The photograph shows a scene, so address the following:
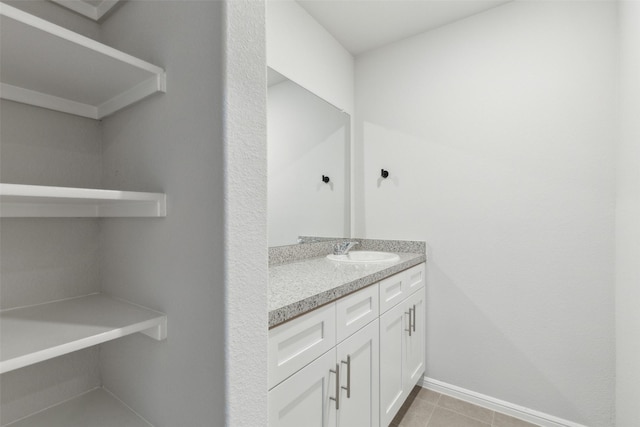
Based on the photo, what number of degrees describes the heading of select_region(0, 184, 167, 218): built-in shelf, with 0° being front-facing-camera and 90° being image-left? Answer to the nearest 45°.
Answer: approximately 315°

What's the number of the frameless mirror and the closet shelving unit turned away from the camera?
0

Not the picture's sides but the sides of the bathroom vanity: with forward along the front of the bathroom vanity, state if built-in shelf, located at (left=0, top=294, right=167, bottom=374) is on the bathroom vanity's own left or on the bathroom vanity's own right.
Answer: on the bathroom vanity's own right

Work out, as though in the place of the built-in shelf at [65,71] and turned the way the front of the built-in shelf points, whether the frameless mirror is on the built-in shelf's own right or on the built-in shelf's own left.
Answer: on the built-in shelf's own left

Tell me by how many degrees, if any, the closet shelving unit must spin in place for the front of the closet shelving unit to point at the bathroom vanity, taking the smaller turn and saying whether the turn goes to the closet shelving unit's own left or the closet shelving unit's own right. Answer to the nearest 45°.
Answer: approximately 45° to the closet shelving unit's own left

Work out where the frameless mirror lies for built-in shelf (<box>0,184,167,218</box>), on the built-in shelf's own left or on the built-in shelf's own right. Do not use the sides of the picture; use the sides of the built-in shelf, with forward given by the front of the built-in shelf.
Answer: on the built-in shelf's own left

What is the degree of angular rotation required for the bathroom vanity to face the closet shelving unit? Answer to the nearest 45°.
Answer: approximately 90° to its right

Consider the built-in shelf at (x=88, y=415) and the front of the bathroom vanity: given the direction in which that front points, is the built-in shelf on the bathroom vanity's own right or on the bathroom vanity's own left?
on the bathroom vanity's own right

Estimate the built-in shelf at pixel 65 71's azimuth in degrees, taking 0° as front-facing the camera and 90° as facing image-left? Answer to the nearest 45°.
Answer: approximately 315°

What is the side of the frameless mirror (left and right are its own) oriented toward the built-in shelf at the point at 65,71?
right
